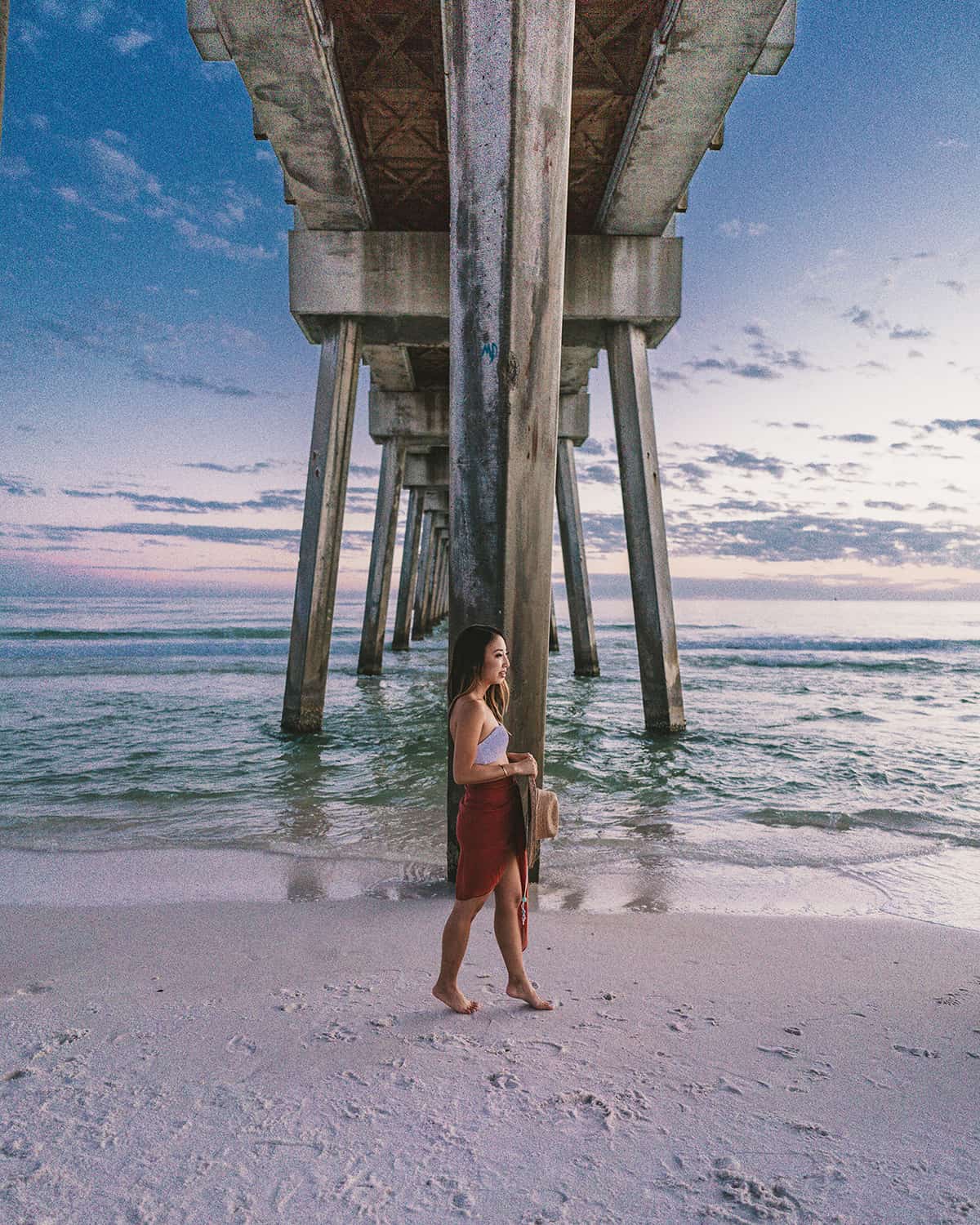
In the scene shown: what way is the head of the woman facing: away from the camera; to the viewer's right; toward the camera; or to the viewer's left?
to the viewer's right

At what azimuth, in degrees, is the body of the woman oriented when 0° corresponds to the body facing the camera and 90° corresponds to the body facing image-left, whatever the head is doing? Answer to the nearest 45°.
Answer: approximately 270°
